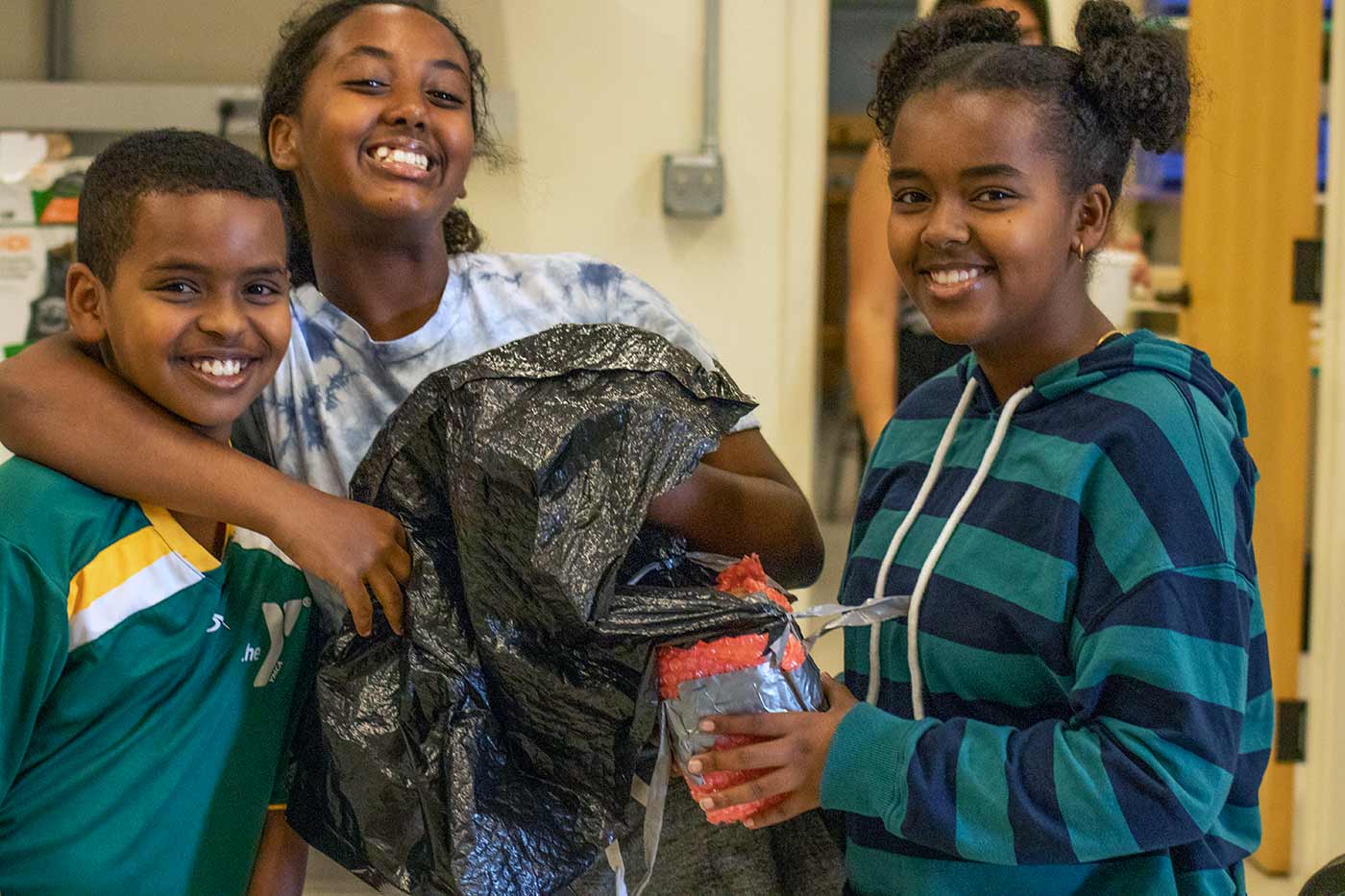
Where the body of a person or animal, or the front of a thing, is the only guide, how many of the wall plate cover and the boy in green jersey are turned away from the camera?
0

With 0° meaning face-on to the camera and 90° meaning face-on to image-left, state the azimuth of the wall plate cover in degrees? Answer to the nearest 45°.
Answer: approximately 0°

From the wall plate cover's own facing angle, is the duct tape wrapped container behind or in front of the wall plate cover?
in front

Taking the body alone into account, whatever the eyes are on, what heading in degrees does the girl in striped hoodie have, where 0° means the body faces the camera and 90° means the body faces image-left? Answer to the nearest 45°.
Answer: approximately 45°

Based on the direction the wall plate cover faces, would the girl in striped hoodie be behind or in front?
in front

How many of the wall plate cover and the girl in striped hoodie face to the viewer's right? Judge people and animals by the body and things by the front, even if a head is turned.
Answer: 0

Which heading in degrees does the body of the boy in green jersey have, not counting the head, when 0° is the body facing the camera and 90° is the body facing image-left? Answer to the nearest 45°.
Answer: approximately 315°

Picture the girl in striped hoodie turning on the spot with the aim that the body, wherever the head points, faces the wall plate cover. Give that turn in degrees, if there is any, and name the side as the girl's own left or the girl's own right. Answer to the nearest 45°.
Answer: approximately 135° to the girl's own right

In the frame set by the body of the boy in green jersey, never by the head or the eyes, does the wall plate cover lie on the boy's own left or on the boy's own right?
on the boy's own left

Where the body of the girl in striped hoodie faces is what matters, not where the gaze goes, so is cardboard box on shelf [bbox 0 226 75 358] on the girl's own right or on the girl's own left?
on the girl's own right
